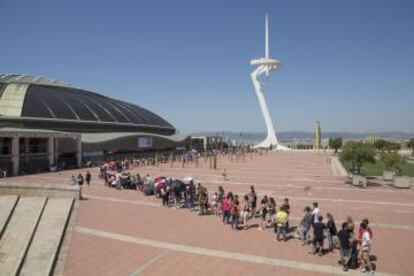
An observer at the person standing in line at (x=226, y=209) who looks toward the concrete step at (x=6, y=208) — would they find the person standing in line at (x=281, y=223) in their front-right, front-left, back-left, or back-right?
back-left

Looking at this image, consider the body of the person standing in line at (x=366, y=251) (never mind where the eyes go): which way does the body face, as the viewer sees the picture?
to the viewer's left

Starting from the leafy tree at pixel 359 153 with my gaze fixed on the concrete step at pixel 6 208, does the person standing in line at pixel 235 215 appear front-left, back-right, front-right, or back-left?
front-left

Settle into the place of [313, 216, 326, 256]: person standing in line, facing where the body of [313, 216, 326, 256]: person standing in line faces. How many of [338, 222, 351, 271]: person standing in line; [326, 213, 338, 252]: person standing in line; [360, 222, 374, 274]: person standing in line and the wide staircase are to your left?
1

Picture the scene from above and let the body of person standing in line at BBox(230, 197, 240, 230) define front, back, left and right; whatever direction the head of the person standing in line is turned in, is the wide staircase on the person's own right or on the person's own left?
on the person's own left

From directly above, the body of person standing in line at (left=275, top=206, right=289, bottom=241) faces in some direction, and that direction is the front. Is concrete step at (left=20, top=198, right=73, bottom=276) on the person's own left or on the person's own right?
on the person's own left

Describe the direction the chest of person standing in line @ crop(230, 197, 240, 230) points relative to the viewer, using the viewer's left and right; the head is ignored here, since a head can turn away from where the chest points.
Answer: facing away from the viewer and to the left of the viewer

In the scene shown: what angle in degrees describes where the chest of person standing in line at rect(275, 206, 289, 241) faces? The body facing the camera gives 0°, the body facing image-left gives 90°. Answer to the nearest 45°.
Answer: approximately 180°

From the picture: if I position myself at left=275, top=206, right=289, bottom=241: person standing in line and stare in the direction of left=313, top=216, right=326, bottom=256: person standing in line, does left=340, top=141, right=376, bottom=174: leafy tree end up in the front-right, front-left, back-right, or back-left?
back-left

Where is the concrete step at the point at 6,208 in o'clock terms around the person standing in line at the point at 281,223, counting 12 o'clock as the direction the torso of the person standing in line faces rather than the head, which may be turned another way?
The concrete step is roughly at 9 o'clock from the person standing in line.

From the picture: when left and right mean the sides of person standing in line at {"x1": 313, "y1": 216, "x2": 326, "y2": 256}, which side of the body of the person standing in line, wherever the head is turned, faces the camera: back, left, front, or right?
back

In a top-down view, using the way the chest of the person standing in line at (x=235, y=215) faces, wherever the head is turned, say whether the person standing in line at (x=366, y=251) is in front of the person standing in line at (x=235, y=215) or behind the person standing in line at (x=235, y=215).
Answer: behind
